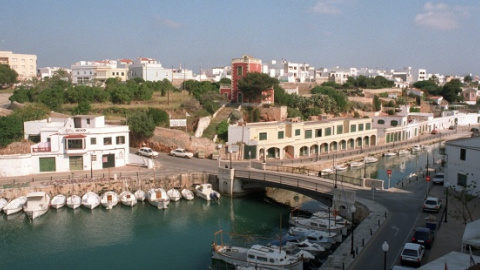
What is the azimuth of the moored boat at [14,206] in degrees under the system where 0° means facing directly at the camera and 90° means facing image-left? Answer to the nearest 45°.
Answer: approximately 45°

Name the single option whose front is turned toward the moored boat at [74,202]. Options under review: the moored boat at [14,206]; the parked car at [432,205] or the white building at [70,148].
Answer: the white building

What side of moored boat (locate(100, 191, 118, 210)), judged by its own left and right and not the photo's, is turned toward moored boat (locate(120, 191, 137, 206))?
right

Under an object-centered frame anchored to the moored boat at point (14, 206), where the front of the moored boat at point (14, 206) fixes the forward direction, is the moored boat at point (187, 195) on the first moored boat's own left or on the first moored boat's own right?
on the first moored boat's own left

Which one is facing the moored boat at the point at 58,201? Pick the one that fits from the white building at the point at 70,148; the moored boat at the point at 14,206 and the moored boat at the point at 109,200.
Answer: the white building

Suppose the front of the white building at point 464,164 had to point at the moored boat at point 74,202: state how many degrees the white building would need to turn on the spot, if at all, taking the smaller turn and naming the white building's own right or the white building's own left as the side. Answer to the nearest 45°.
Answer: approximately 45° to the white building's own right

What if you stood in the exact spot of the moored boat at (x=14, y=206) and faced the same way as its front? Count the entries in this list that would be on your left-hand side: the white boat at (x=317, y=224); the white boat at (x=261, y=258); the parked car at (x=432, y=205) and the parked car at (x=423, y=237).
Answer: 4
